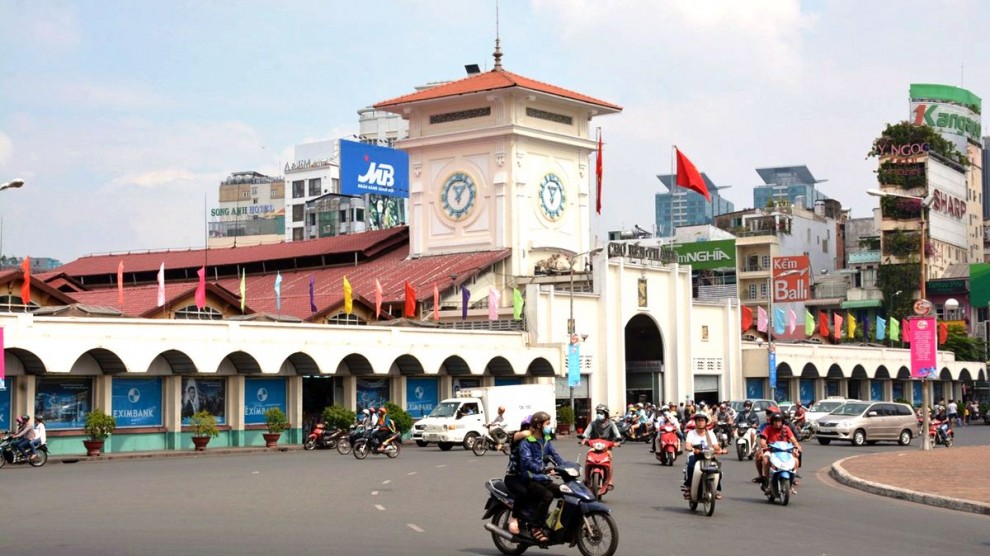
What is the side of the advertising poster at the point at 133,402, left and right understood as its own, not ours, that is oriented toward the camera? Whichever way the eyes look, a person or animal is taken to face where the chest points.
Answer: front

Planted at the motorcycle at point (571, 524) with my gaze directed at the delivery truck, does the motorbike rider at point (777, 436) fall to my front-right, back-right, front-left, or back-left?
front-right

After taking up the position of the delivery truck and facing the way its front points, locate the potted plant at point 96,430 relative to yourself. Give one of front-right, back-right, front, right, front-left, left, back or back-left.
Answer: front-right

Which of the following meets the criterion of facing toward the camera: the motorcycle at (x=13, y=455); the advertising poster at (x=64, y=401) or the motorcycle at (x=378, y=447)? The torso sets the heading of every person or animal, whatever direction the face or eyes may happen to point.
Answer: the advertising poster

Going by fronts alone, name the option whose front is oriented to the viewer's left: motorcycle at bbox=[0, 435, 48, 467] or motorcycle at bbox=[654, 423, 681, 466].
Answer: motorcycle at bbox=[0, 435, 48, 467]

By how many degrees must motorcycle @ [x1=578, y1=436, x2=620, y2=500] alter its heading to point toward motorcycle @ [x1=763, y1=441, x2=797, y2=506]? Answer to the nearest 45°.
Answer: approximately 90° to its left

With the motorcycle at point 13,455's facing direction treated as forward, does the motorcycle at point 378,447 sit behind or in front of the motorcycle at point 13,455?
behind

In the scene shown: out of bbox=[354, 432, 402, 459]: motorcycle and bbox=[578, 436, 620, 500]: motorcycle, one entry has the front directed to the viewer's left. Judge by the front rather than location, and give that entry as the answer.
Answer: bbox=[354, 432, 402, 459]: motorcycle

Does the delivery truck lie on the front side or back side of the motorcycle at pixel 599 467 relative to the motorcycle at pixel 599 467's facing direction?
on the back side

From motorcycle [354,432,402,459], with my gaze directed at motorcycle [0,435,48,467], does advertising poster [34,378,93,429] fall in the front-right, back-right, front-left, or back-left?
front-right

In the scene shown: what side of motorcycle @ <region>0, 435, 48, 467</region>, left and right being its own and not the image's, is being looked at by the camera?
left

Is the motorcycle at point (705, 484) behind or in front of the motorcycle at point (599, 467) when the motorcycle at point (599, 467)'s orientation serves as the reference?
in front

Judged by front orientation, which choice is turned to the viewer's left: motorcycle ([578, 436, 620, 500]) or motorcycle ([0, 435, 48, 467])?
motorcycle ([0, 435, 48, 467])

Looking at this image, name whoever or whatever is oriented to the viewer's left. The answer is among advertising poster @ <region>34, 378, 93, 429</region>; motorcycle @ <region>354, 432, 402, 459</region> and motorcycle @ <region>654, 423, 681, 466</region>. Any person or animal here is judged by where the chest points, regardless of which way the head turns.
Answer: motorcycle @ <region>354, 432, 402, 459</region>

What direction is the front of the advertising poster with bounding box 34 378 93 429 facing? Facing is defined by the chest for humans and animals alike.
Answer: toward the camera

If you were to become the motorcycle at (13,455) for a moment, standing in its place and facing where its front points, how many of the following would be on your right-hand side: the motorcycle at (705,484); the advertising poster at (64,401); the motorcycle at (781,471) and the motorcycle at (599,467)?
1

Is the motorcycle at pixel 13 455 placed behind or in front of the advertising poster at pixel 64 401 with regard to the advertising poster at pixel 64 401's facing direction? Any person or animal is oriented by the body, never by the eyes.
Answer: in front

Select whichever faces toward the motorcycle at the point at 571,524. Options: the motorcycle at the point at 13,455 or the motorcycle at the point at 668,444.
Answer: the motorcycle at the point at 668,444

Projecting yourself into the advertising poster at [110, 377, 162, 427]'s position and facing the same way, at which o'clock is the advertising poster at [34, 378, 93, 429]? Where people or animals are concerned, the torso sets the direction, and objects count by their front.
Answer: the advertising poster at [34, 378, 93, 429] is roughly at 2 o'clock from the advertising poster at [110, 377, 162, 427].

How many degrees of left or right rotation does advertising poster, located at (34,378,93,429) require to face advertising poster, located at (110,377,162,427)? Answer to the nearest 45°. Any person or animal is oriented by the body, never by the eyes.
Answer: approximately 135° to its left
